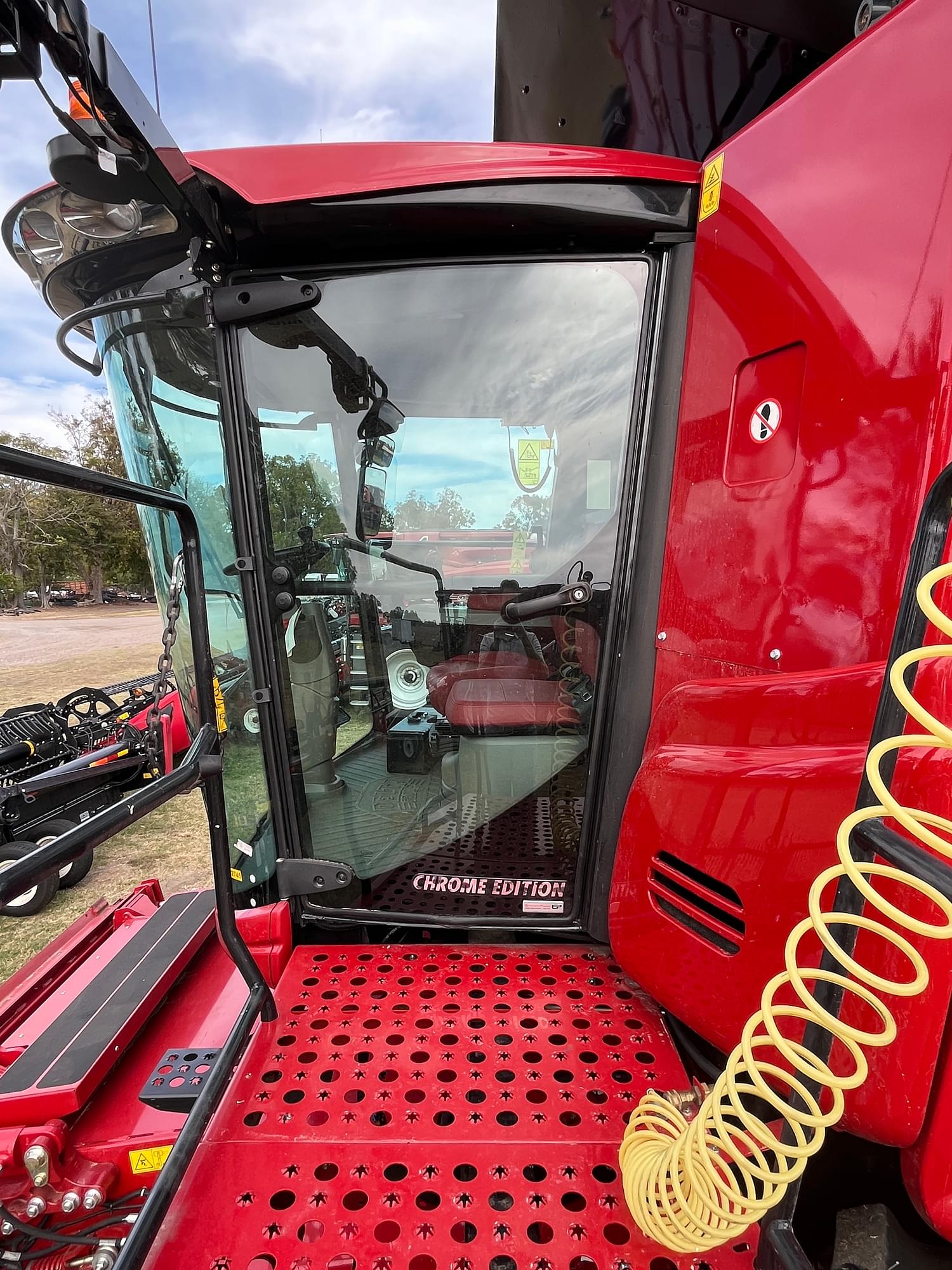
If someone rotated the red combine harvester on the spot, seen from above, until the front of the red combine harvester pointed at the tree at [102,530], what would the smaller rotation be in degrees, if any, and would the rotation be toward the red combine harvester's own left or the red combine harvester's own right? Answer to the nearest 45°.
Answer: approximately 45° to the red combine harvester's own right

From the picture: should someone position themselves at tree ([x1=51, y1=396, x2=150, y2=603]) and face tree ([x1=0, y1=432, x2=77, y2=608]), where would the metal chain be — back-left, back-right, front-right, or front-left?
back-left

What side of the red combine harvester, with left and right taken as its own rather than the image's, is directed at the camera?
left

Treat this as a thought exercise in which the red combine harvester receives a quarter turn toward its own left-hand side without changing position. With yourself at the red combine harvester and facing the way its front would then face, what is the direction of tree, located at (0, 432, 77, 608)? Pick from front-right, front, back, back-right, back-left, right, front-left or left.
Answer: back-right
